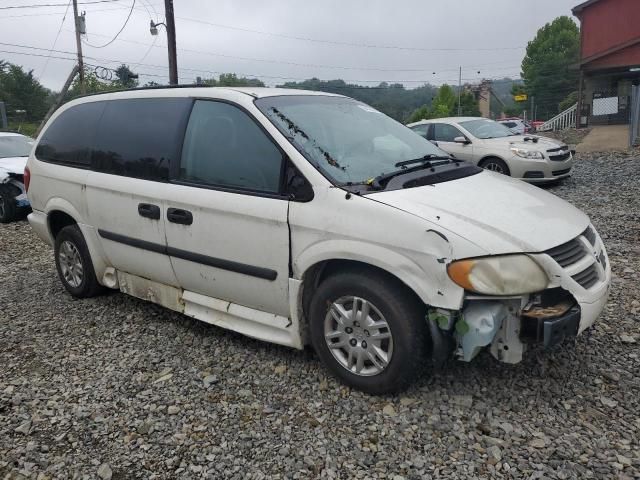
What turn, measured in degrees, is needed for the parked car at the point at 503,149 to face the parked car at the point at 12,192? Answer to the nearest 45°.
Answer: approximately 90° to its right

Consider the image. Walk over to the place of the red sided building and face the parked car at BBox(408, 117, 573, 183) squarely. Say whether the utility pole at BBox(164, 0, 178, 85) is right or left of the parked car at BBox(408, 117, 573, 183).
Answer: right

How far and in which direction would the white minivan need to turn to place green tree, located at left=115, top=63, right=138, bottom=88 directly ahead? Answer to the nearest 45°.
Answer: approximately 135° to its left

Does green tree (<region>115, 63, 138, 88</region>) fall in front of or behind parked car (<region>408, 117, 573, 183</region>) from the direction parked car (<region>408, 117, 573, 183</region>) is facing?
behind

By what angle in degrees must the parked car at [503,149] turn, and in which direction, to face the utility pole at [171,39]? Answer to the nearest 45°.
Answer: approximately 180°

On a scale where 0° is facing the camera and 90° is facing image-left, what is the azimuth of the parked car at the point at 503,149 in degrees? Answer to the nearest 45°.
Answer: approximately 315°

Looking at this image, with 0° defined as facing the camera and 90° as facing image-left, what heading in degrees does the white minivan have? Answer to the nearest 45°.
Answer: approximately 315°

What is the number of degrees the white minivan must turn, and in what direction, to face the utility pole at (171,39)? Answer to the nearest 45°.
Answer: approximately 135° to its left
